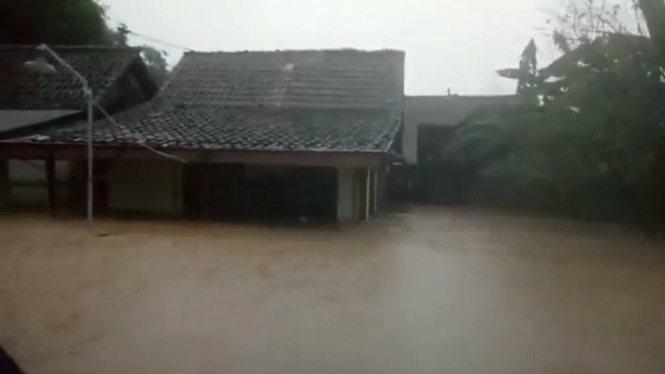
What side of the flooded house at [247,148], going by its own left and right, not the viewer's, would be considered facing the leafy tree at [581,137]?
left

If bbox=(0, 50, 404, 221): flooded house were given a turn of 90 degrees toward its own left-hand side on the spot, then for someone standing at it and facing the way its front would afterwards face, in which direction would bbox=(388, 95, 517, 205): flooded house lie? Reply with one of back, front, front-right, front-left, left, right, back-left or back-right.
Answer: front-left

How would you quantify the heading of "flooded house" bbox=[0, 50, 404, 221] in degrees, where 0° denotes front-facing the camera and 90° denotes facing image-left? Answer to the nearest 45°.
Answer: approximately 0°

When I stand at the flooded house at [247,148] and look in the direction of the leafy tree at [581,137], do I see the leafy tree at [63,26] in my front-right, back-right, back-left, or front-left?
back-left

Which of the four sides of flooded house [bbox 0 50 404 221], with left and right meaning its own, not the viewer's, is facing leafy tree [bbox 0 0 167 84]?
back
